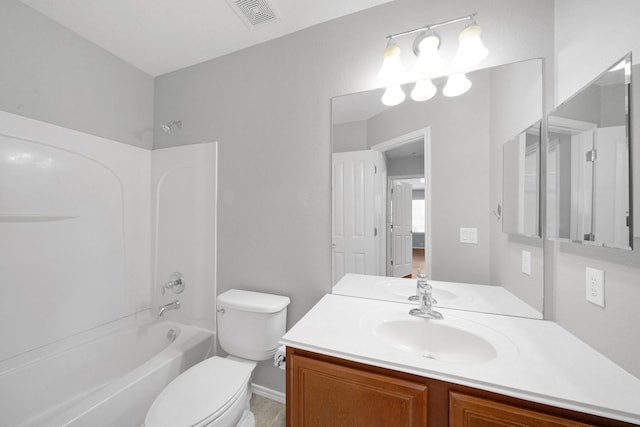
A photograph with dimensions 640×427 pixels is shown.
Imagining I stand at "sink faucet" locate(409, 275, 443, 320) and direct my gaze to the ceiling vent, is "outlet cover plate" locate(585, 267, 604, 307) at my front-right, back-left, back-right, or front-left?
back-left

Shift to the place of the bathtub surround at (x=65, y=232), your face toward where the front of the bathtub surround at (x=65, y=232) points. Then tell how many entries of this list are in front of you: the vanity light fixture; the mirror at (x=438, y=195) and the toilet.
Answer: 3

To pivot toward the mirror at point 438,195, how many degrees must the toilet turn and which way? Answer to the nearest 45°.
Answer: approximately 90° to its left

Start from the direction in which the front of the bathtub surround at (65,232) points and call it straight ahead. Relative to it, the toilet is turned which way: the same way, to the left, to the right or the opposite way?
to the right

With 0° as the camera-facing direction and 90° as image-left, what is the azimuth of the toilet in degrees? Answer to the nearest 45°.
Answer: approximately 45°
